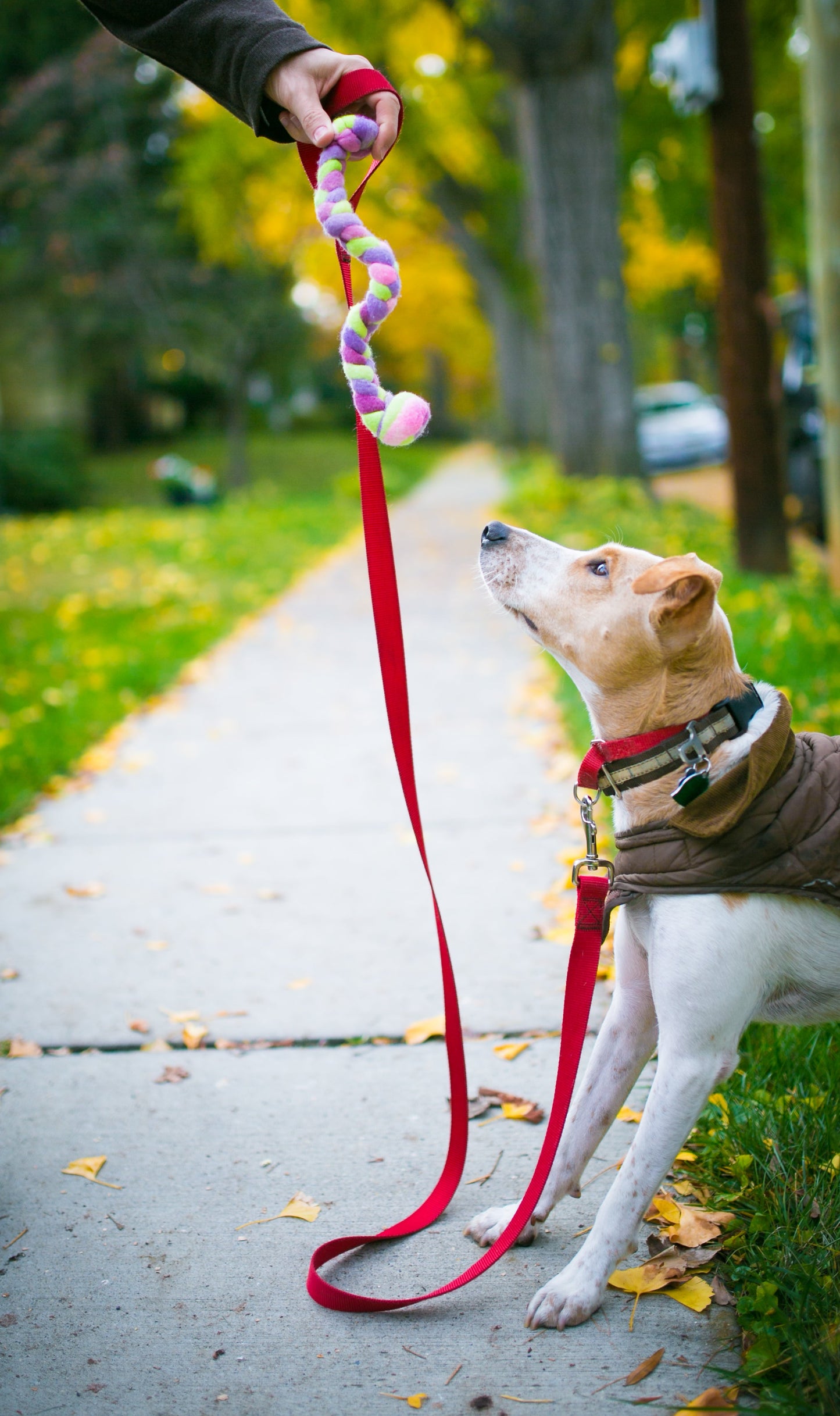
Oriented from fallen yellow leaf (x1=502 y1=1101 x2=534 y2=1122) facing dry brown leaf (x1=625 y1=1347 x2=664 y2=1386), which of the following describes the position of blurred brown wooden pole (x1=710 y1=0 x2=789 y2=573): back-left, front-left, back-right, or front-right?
back-left

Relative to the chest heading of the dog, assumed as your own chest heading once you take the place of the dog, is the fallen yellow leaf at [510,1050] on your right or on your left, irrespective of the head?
on your right

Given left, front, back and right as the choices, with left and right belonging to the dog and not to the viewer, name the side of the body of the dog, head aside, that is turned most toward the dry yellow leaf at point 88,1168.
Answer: front

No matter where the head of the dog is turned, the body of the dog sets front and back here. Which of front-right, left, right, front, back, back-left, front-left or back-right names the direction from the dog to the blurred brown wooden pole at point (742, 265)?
right

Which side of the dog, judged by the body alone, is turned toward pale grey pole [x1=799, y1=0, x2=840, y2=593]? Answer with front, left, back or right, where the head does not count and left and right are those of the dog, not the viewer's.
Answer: right

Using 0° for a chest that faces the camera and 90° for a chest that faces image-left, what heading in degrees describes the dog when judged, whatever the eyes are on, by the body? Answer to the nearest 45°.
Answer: approximately 90°

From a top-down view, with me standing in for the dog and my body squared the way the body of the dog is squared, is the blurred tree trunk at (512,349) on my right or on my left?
on my right

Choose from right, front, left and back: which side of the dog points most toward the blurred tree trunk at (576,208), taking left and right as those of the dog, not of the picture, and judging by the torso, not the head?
right

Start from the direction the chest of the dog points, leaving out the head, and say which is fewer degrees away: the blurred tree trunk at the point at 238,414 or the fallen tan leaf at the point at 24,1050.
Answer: the fallen tan leaf
